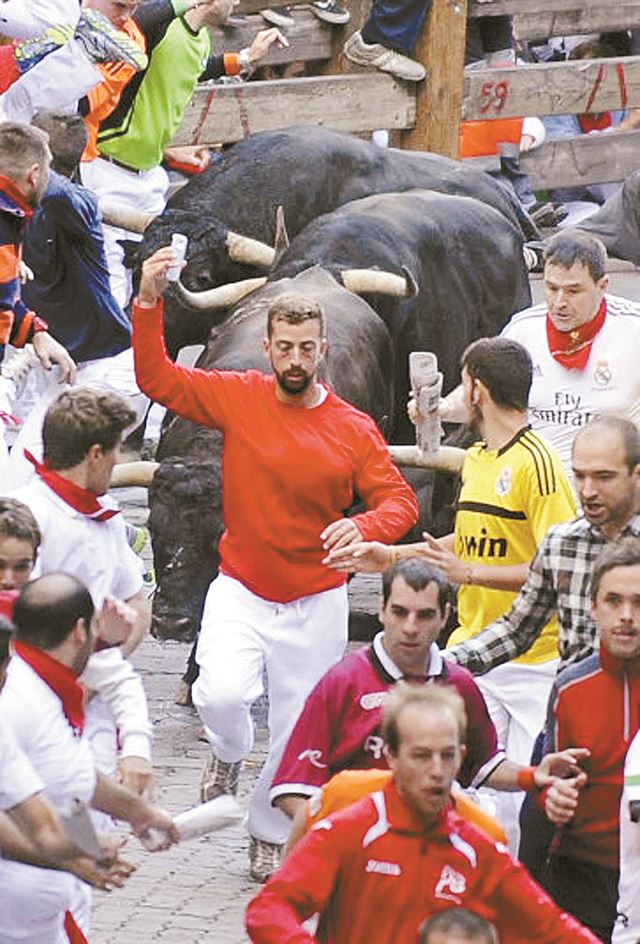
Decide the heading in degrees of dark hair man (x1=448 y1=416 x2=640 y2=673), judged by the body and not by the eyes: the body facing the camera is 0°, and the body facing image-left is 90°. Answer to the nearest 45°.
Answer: approximately 45°

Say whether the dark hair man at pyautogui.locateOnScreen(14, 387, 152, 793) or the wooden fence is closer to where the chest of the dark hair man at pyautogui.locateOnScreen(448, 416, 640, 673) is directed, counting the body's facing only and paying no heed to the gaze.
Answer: the dark hair man

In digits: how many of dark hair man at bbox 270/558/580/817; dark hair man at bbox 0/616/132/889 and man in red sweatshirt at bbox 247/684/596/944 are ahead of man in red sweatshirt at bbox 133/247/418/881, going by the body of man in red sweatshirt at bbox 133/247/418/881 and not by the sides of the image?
3

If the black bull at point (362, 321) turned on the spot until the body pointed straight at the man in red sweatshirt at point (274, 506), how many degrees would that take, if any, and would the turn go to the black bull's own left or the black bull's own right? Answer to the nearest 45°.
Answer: approximately 45° to the black bull's own left

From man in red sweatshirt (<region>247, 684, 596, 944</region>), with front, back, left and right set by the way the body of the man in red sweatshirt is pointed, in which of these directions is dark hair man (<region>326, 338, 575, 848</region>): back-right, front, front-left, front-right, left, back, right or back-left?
back

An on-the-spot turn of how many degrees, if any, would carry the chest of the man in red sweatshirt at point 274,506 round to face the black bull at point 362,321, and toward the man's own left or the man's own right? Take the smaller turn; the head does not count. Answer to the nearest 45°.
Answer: approximately 180°

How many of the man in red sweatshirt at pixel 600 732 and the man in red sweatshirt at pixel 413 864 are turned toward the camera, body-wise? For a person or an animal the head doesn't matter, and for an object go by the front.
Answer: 2

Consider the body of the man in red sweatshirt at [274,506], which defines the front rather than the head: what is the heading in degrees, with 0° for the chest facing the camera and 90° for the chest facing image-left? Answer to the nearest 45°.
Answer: approximately 0°
